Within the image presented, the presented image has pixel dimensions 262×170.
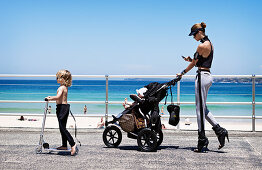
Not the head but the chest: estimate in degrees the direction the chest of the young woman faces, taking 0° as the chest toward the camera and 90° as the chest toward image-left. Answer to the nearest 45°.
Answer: approximately 90°

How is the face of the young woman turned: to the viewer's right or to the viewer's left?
to the viewer's left
